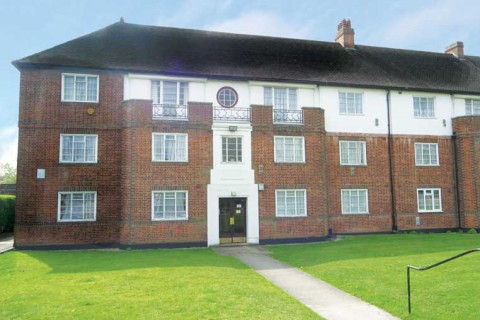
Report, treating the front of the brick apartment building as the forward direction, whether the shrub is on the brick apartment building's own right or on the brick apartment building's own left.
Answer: on the brick apartment building's own right

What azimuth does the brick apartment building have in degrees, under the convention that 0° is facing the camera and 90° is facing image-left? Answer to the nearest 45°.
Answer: approximately 0°
